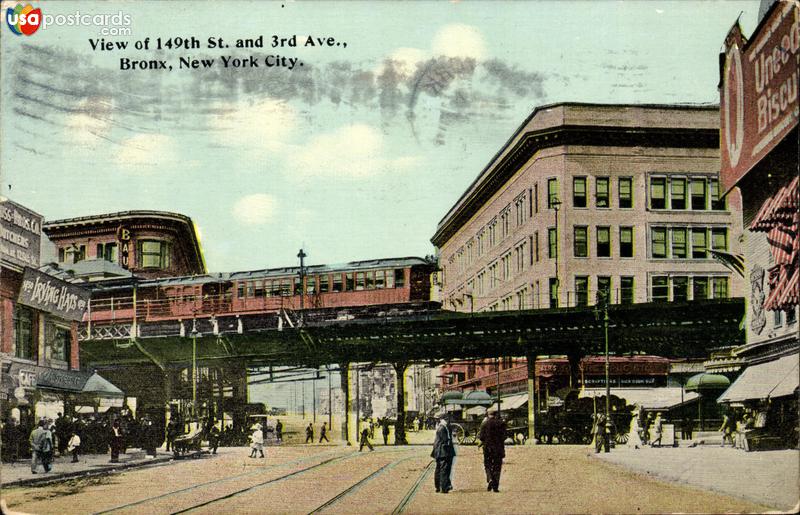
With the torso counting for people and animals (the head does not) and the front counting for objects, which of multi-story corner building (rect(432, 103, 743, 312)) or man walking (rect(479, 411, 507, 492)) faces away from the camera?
the man walking

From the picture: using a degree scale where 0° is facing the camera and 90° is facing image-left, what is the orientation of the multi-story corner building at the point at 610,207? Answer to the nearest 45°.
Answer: approximately 0°

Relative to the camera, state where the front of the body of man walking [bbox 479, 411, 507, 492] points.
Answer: away from the camera

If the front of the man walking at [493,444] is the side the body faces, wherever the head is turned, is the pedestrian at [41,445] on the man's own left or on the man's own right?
on the man's own left

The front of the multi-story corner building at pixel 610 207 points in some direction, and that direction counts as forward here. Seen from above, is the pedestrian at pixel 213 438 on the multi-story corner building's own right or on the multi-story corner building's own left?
on the multi-story corner building's own right

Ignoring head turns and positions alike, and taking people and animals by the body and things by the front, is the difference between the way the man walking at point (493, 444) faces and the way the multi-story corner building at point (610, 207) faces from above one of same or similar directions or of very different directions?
very different directions
